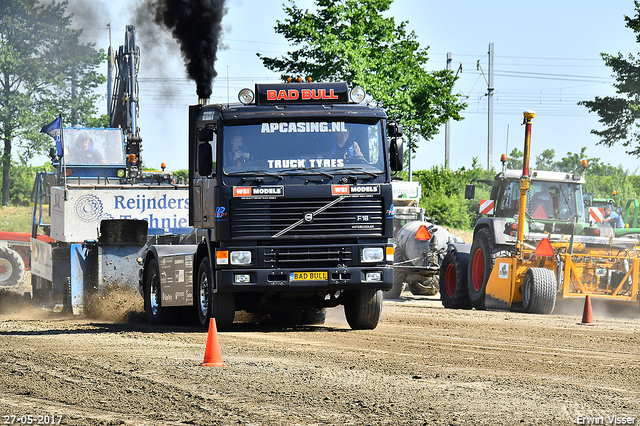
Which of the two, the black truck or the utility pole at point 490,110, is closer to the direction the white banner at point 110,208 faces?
the black truck

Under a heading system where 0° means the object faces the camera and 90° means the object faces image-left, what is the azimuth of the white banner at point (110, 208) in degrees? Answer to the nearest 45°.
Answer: approximately 0°

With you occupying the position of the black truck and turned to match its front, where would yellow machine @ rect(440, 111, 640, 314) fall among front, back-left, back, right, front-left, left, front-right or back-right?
back-left

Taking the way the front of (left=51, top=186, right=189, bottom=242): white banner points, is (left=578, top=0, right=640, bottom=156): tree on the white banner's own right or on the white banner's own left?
on the white banner's own left
